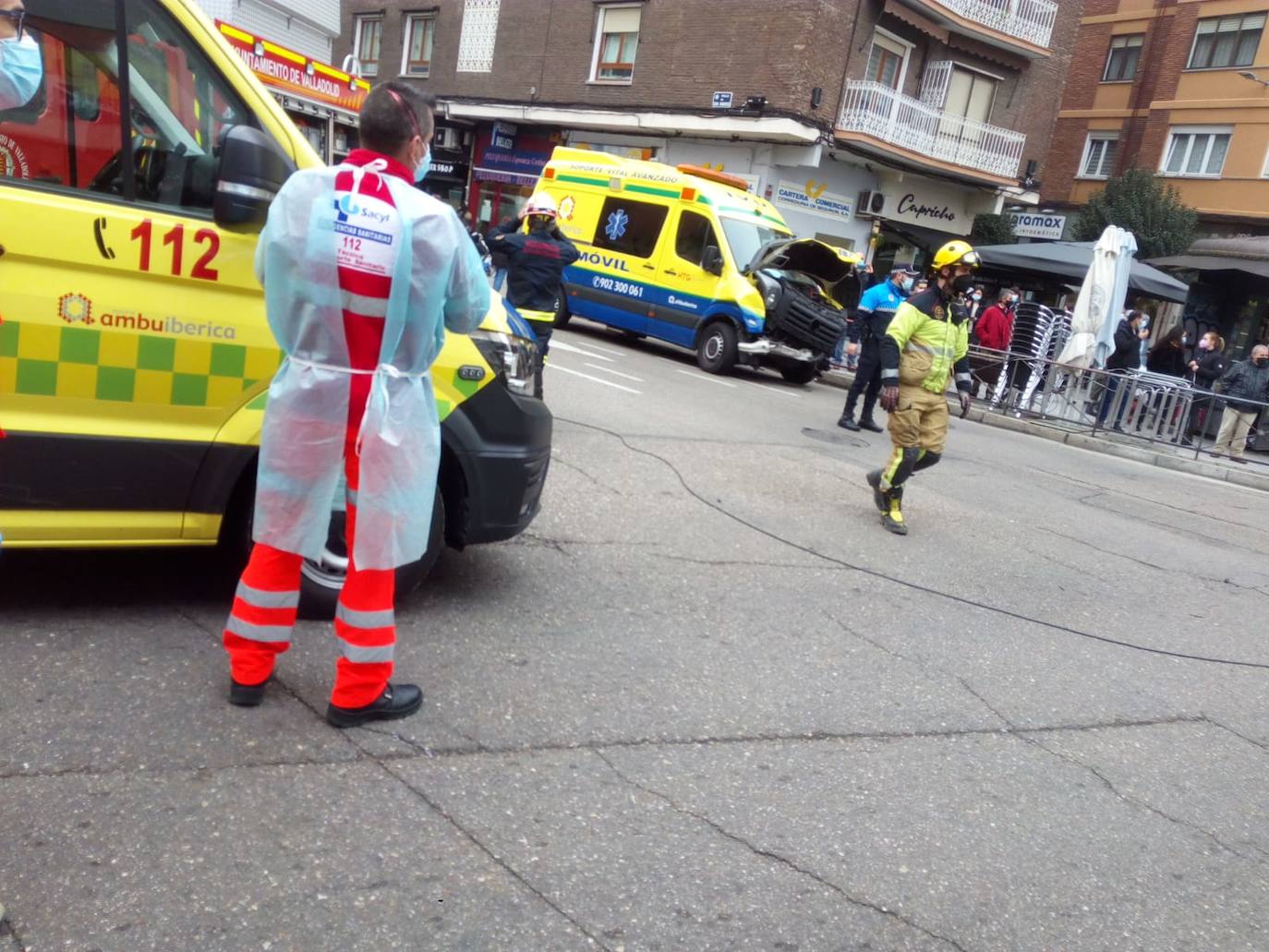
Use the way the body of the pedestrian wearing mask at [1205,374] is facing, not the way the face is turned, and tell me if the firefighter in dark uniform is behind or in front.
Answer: in front

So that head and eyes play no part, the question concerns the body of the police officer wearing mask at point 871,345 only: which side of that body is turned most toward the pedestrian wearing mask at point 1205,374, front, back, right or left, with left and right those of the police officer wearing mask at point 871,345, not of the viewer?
left

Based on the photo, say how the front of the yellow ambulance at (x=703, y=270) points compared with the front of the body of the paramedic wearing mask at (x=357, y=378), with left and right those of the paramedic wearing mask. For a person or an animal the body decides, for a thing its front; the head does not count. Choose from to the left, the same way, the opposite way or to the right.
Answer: to the right

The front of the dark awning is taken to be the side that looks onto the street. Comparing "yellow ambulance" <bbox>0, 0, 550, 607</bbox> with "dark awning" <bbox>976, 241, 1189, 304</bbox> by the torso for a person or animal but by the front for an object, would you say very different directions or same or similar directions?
very different directions

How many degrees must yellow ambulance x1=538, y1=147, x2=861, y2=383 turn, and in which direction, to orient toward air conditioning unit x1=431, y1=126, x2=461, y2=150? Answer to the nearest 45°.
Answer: approximately 180°

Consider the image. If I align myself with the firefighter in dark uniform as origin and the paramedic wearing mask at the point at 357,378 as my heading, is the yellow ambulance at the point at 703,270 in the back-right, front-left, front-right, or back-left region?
back-left

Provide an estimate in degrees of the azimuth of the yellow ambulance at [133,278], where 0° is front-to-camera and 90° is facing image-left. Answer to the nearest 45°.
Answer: approximately 270°

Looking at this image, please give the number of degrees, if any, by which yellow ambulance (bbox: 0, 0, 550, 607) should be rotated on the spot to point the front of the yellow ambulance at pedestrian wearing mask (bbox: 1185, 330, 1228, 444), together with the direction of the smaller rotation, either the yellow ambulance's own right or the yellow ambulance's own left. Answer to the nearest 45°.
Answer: approximately 45° to the yellow ambulance's own left

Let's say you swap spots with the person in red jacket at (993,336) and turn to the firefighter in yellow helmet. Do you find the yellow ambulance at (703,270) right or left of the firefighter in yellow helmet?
right

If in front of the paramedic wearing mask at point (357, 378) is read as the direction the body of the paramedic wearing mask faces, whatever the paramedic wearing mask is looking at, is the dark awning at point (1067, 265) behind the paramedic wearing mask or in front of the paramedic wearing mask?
in front

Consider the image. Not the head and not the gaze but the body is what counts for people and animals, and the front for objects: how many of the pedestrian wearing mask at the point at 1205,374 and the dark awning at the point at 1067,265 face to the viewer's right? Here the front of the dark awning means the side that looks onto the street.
0

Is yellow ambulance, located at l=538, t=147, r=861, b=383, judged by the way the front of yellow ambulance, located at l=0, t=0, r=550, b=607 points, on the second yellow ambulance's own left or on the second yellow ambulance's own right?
on the second yellow ambulance's own left

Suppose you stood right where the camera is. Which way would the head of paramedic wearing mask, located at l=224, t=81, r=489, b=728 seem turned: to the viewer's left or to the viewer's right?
to the viewer's right
